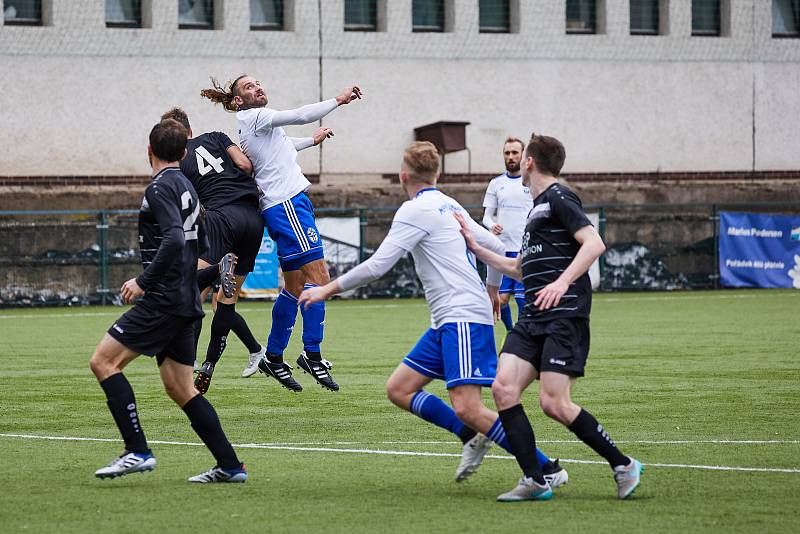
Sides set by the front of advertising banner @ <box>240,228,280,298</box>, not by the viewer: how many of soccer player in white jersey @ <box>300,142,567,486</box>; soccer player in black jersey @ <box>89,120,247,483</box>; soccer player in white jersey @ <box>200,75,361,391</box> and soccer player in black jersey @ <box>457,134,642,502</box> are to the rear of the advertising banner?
0

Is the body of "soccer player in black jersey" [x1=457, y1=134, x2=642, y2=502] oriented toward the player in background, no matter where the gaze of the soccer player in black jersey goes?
no

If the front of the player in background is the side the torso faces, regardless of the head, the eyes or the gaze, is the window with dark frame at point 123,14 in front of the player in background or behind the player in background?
behind

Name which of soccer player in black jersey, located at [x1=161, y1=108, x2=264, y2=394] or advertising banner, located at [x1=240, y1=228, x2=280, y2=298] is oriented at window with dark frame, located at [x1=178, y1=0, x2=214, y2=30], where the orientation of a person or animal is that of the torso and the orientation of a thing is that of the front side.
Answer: the soccer player in black jersey

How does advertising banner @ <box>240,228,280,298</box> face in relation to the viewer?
toward the camera

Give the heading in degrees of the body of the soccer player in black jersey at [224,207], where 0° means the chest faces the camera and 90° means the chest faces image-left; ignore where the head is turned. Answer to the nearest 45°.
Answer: approximately 180°

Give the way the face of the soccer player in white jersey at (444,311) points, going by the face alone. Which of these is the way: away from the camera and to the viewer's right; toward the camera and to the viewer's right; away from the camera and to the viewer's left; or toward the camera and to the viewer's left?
away from the camera and to the viewer's left

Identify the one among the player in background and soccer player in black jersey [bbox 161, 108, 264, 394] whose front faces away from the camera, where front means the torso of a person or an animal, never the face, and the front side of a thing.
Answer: the soccer player in black jersey

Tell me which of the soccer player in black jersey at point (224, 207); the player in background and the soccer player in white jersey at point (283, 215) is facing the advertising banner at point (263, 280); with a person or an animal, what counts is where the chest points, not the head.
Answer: the soccer player in black jersey

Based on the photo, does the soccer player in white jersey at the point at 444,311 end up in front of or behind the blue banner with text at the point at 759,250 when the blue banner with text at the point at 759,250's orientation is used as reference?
in front

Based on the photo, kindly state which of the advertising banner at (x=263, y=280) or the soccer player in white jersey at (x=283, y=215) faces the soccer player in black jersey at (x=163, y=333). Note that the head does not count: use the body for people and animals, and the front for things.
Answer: the advertising banner

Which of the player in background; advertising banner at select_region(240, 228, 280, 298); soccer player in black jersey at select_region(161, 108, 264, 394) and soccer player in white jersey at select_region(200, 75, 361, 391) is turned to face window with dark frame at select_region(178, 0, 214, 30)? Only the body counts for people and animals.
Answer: the soccer player in black jersey

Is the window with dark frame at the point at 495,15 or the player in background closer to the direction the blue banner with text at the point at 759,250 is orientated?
the player in background

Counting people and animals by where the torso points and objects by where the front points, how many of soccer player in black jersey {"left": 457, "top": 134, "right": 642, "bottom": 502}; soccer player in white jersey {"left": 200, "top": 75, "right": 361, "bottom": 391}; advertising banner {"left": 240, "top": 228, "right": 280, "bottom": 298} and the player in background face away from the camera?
0

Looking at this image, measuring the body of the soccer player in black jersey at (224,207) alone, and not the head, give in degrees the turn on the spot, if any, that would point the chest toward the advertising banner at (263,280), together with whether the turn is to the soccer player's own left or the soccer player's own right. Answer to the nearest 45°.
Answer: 0° — they already face it

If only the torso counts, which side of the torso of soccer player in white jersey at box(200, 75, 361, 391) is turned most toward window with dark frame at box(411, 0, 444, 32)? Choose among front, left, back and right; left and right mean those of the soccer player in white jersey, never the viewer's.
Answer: left
